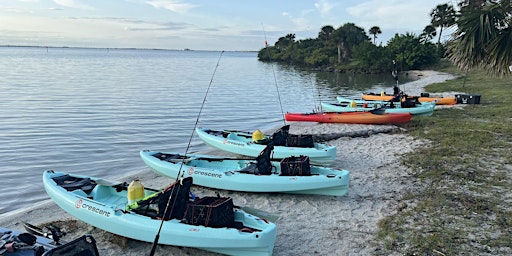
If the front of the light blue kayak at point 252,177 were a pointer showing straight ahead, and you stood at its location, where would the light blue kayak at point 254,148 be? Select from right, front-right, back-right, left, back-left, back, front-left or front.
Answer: right

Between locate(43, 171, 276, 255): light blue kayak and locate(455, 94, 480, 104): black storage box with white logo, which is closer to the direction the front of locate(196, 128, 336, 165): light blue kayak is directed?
the light blue kayak

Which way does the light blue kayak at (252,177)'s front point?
to the viewer's left

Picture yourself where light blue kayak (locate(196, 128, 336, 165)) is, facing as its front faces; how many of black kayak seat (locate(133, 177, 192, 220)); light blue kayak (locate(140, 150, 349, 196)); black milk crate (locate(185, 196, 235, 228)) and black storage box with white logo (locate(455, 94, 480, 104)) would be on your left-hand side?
3

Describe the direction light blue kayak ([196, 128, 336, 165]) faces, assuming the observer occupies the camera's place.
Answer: facing to the left of the viewer

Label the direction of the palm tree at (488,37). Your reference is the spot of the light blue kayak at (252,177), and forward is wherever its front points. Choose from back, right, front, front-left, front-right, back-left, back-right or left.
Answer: back

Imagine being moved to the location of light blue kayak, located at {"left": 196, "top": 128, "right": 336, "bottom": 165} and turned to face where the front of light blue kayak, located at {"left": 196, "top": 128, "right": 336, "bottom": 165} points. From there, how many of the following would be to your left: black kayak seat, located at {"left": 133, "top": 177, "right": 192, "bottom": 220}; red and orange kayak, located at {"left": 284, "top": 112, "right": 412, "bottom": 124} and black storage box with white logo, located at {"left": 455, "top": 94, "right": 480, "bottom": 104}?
1

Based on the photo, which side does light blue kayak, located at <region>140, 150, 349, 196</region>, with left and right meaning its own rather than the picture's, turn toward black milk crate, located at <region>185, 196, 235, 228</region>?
left

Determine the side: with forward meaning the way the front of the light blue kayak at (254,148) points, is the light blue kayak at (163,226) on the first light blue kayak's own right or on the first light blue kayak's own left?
on the first light blue kayak's own left

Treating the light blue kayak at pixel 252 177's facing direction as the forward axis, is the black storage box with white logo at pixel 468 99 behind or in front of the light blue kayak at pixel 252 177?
behind

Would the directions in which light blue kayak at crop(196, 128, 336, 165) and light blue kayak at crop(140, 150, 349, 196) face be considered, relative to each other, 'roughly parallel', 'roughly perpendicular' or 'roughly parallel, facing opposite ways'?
roughly parallel

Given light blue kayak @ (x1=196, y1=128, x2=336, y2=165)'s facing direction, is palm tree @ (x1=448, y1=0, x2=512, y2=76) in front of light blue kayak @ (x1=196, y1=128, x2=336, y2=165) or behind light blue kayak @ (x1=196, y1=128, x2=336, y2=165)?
behind

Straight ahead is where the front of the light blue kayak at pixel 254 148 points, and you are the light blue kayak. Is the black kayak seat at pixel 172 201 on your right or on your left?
on your left

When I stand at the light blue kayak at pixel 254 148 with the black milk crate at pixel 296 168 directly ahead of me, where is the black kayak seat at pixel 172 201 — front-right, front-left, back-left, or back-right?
front-right

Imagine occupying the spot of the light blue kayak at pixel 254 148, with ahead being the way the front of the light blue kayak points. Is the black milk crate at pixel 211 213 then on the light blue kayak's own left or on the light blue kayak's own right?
on the light blue kayak's own left

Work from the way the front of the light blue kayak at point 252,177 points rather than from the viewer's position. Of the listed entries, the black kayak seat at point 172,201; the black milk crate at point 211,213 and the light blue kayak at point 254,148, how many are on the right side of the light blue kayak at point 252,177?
1

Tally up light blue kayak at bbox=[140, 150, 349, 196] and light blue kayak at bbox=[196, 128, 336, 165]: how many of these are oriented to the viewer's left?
2
